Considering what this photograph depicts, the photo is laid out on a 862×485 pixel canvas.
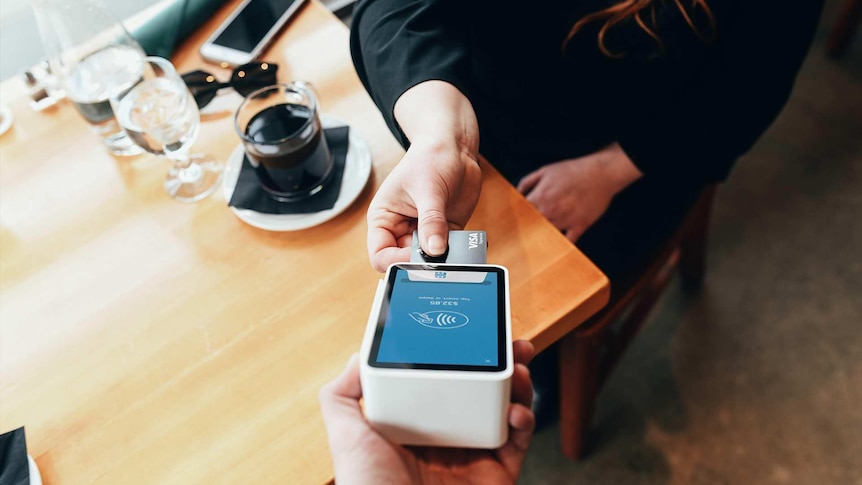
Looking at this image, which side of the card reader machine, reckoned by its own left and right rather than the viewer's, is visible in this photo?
back
